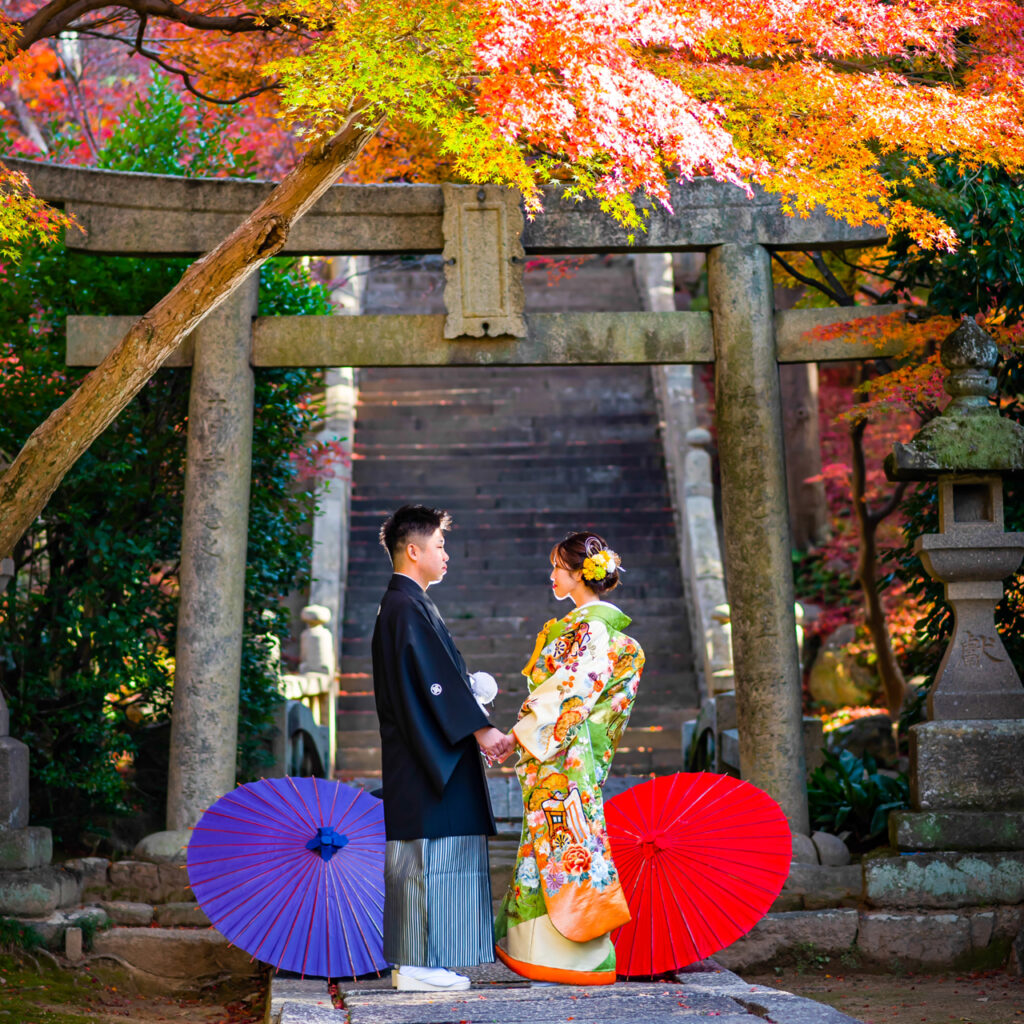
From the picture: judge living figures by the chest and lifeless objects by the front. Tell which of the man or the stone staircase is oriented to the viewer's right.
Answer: the man

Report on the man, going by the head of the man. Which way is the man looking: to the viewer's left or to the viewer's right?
to the viewer's right

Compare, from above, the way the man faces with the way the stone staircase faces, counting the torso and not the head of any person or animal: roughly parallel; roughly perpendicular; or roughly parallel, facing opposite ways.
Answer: roughly perpendicular

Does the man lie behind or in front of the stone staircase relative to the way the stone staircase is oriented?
in front

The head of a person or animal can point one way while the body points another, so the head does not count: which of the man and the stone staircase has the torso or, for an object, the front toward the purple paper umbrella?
the stone staircase

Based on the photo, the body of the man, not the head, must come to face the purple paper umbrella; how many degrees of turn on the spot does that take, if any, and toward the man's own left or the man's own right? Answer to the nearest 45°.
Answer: approximately 135° to the man's own left

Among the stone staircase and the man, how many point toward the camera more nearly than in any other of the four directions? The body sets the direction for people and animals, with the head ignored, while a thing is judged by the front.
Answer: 1

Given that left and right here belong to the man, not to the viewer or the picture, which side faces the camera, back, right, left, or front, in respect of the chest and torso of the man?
right
